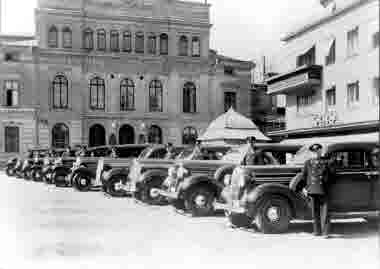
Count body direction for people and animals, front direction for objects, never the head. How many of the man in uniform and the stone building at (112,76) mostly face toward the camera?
2

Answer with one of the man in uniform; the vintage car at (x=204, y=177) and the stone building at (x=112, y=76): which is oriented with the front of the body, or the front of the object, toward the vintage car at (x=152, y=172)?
the stone building

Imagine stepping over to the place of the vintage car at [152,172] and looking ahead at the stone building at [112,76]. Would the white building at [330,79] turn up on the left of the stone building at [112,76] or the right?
right

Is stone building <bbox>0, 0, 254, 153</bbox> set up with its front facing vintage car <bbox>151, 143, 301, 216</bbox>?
yes

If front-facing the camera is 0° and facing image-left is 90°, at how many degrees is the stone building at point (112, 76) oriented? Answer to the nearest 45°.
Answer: approximately 0°

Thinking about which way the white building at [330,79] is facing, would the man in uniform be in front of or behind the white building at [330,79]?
in front

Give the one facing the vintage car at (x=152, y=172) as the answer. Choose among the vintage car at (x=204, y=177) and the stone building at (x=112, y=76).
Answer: the stone building

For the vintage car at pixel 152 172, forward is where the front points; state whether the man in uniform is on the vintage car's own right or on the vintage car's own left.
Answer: on the vintage car's own left

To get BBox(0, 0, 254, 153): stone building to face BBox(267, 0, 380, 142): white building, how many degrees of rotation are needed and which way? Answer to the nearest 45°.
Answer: approximately 45° to its left

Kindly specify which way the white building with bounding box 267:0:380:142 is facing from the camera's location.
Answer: facing the viewer and to the left of the viewer

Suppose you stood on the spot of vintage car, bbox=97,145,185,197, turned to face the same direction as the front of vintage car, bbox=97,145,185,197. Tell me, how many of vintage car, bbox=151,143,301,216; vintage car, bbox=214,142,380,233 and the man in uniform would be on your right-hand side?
0

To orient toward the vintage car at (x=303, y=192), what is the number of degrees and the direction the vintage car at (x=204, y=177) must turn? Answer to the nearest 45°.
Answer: approximately 90° to its left

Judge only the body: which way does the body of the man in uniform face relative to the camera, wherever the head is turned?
toward the camera
